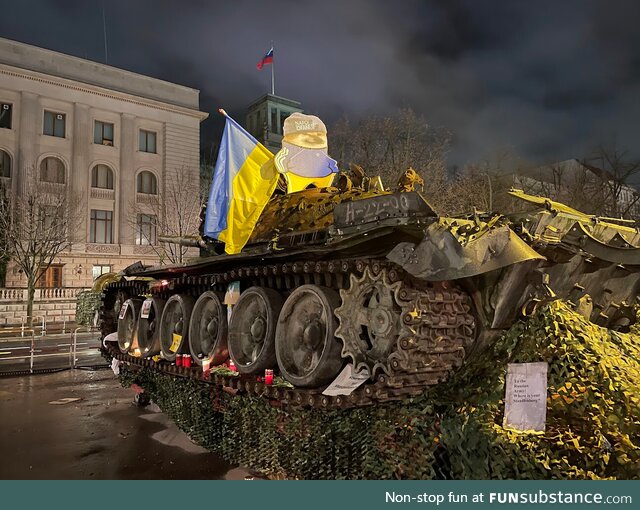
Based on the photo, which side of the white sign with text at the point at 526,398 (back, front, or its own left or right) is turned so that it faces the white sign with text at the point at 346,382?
right

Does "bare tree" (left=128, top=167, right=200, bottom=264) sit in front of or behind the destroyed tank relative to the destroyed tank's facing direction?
in front

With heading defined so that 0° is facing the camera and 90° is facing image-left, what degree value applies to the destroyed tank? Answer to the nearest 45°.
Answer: approximately 135°

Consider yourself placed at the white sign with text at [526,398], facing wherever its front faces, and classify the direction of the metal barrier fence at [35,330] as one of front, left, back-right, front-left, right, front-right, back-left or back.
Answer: back-right

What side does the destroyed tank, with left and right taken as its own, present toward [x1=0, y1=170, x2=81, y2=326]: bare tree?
front

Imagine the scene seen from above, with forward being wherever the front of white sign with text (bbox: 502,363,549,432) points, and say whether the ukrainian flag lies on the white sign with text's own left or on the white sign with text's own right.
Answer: on the white sign with text's own right

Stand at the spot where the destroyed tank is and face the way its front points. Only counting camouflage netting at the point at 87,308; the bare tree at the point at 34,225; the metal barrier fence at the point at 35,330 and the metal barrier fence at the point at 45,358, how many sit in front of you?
4

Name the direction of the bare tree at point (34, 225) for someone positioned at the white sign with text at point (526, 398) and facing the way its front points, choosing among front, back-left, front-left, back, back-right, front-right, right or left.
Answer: back-right

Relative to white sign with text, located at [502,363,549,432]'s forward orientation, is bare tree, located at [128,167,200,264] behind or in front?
behind

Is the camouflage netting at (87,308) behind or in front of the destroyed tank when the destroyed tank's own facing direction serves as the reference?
in front

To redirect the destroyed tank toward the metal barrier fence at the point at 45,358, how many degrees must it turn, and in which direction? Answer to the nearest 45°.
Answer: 0° — it already faces it

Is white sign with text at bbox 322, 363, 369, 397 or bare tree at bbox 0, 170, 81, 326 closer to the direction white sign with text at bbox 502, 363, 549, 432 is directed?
the white sign with text
